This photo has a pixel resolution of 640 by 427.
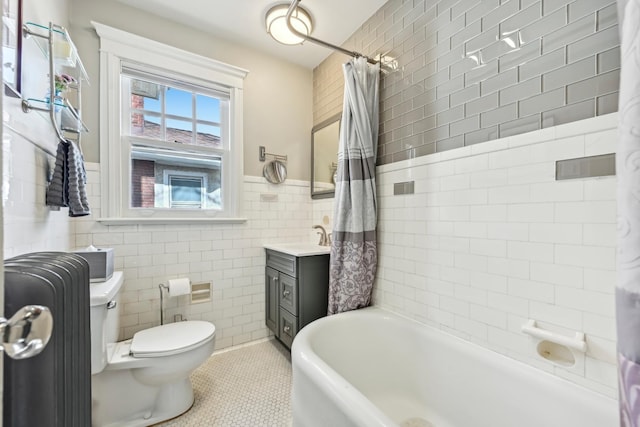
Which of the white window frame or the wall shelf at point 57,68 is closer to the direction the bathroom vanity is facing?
the wall shelf

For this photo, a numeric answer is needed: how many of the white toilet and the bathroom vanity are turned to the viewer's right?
1

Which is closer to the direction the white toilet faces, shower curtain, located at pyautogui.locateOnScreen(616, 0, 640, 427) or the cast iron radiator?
the shower curtain

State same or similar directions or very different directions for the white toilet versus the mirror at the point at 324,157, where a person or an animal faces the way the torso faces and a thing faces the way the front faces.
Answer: very different directions

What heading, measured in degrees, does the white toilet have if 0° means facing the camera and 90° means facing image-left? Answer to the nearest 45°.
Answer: approximately 270°

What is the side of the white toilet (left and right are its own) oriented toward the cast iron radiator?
right
